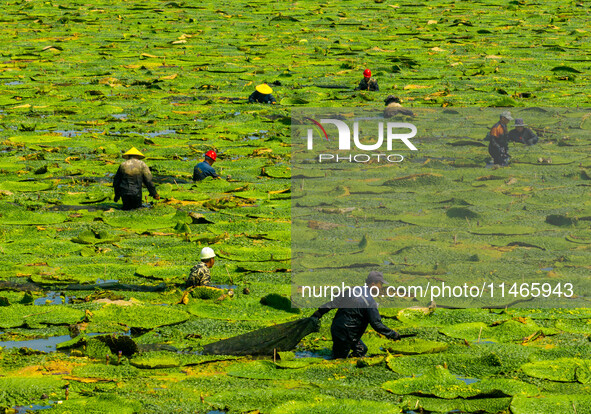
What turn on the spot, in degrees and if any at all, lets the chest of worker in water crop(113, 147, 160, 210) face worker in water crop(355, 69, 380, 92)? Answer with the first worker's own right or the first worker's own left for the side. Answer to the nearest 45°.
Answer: approximately 45° to the first worker's own right

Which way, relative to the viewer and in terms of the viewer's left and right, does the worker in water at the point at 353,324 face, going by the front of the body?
facing away from the viewer and to the right of the viewer

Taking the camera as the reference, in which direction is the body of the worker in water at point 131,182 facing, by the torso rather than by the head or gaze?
away from the camera

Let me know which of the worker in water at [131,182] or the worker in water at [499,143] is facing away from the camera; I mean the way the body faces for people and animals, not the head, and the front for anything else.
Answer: the worker in water at [131,182]

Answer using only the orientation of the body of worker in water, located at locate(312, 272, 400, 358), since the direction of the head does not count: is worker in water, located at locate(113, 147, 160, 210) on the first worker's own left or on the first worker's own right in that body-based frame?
on the first worker's own left

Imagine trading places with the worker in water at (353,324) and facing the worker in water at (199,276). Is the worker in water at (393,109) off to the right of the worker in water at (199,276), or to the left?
right

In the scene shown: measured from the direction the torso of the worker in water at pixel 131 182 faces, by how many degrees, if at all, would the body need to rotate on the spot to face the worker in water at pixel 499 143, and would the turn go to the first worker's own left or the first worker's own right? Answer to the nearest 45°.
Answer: approximately 90° to the first worker's own right
